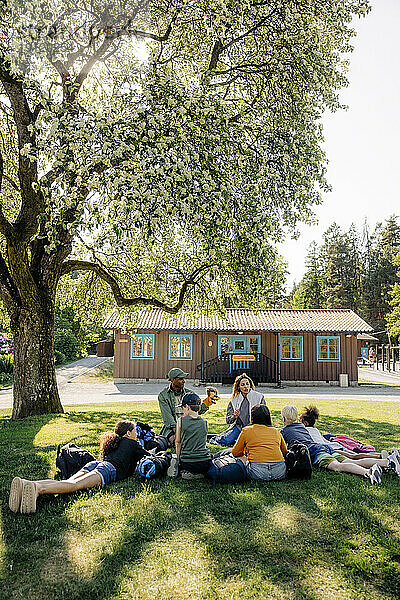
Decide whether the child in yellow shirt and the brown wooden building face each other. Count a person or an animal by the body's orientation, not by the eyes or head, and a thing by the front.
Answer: yes

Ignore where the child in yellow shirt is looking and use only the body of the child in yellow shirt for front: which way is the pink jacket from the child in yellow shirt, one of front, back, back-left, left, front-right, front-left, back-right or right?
front-right

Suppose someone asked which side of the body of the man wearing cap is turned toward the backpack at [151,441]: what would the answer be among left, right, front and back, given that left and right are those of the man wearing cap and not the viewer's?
right

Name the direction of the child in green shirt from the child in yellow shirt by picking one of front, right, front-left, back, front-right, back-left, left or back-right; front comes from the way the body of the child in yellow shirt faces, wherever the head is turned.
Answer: left

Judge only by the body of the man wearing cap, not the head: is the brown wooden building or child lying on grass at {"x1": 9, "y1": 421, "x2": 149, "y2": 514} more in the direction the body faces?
the child lying on grass

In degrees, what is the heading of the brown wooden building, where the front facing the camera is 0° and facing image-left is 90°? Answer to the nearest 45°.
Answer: approximately 0°

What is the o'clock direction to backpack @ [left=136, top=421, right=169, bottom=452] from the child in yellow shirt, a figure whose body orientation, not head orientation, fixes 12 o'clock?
The backpack is roughly at 10 o'clock from the child in yellow shirt.

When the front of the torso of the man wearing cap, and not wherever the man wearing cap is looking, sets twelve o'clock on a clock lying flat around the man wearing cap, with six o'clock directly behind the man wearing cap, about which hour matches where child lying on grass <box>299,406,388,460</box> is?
The child lying on grass is roughly at 11 o'clock from the man wearing cap.

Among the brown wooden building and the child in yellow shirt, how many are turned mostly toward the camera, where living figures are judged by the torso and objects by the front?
1

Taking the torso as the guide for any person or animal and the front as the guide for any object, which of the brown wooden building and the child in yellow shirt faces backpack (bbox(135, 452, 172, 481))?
the brown wooden building

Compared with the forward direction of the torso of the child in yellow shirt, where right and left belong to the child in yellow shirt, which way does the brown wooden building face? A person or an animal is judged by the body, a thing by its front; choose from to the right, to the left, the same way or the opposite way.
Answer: the opposite way

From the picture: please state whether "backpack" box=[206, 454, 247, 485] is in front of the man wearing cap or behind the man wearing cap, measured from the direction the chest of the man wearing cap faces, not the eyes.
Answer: in front

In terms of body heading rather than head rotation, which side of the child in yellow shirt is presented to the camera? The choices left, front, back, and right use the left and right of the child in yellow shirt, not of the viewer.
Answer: back

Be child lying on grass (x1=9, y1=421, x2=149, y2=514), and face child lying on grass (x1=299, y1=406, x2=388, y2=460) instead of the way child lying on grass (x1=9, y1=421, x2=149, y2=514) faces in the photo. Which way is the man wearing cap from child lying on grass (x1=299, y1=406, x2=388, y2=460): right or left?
left

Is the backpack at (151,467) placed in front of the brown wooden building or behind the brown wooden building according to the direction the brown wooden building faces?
in front

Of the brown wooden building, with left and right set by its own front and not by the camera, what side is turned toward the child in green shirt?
front

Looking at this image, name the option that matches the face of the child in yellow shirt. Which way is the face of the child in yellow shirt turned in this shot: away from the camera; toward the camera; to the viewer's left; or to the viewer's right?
away from the camera
